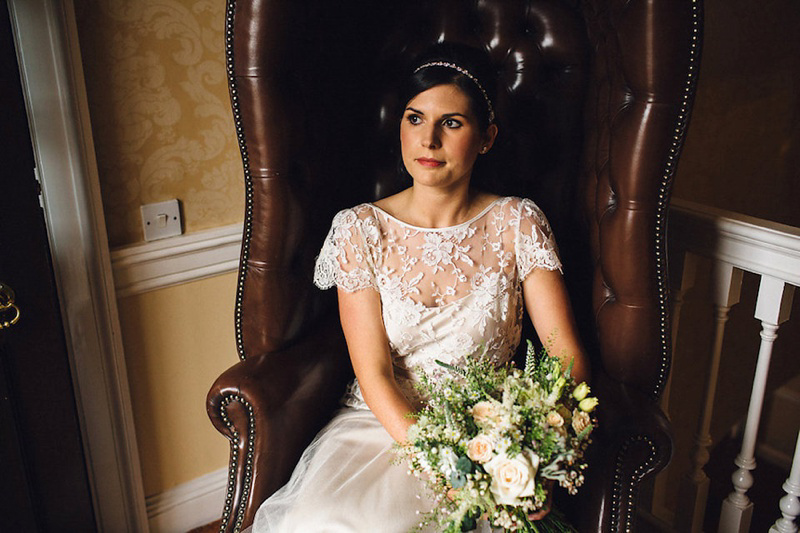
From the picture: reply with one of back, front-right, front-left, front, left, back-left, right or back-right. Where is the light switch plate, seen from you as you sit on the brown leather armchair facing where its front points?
right

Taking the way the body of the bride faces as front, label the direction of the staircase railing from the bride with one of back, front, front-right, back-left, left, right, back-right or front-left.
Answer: left

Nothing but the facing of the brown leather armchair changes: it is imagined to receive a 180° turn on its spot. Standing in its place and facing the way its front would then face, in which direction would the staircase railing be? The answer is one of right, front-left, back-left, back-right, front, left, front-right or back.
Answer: right

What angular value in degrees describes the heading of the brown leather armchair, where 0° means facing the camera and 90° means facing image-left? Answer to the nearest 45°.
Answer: approximately 0°

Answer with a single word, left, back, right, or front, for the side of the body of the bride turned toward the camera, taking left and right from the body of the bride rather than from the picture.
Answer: front

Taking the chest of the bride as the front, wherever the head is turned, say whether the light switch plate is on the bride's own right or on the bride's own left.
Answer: on the bride's own right
